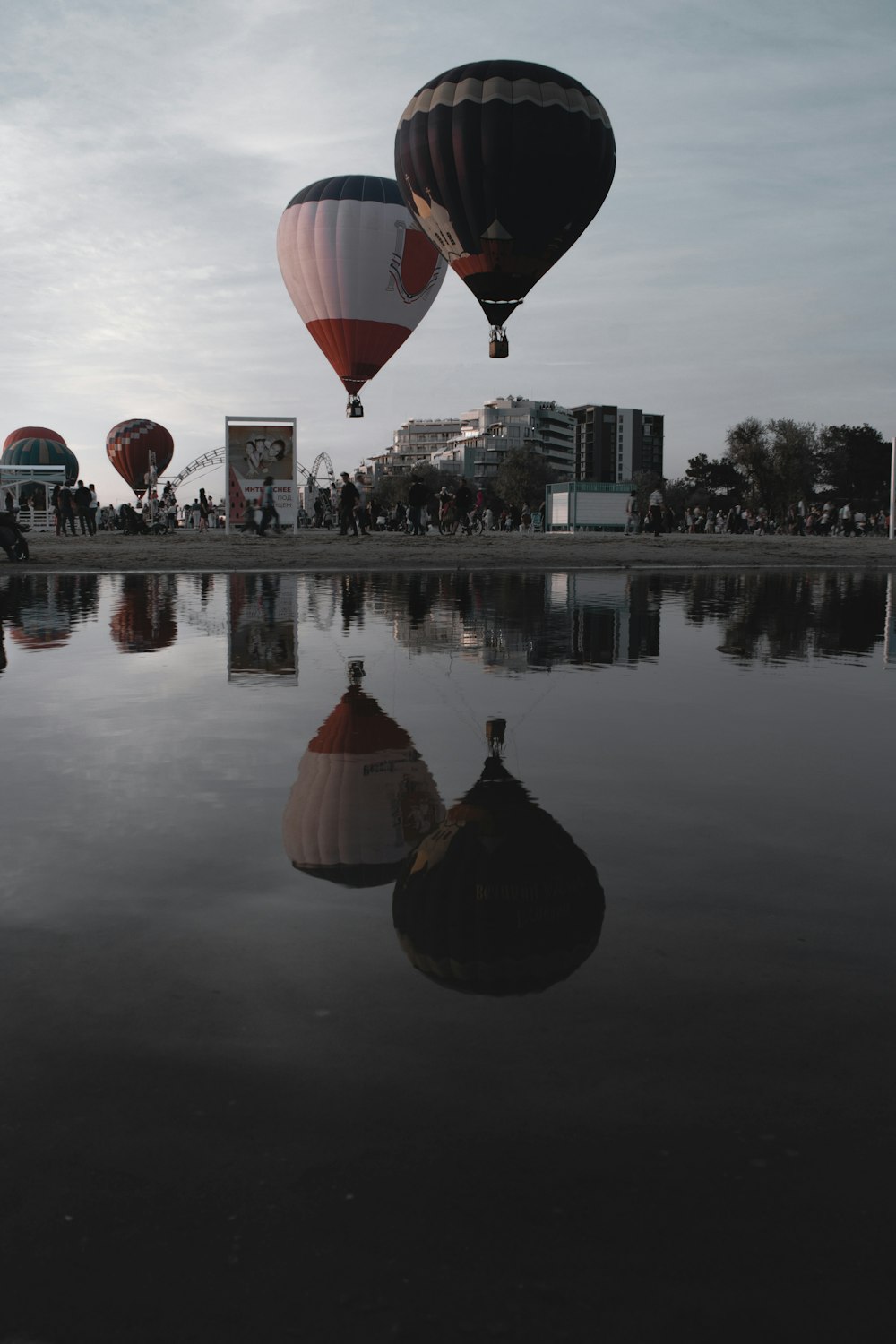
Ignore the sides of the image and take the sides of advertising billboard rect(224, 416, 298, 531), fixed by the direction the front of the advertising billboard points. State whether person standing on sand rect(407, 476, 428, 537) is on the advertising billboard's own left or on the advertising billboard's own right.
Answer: on the advertising billboard's own left

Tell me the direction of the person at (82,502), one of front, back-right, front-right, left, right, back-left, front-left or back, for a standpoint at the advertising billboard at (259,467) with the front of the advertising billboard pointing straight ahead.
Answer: back-right

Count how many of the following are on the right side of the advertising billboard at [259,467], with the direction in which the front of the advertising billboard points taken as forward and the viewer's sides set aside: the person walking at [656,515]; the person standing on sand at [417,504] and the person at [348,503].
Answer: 0

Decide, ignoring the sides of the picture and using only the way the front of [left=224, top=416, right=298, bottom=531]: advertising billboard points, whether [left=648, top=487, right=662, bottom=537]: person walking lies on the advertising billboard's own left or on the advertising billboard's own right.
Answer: on the advertising billboard's own left

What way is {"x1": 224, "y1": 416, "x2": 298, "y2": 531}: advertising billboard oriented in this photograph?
toward the camera
